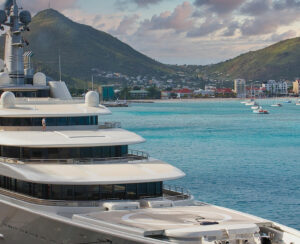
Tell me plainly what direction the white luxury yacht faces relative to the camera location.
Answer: facing the viewer and to the right of the viewer
